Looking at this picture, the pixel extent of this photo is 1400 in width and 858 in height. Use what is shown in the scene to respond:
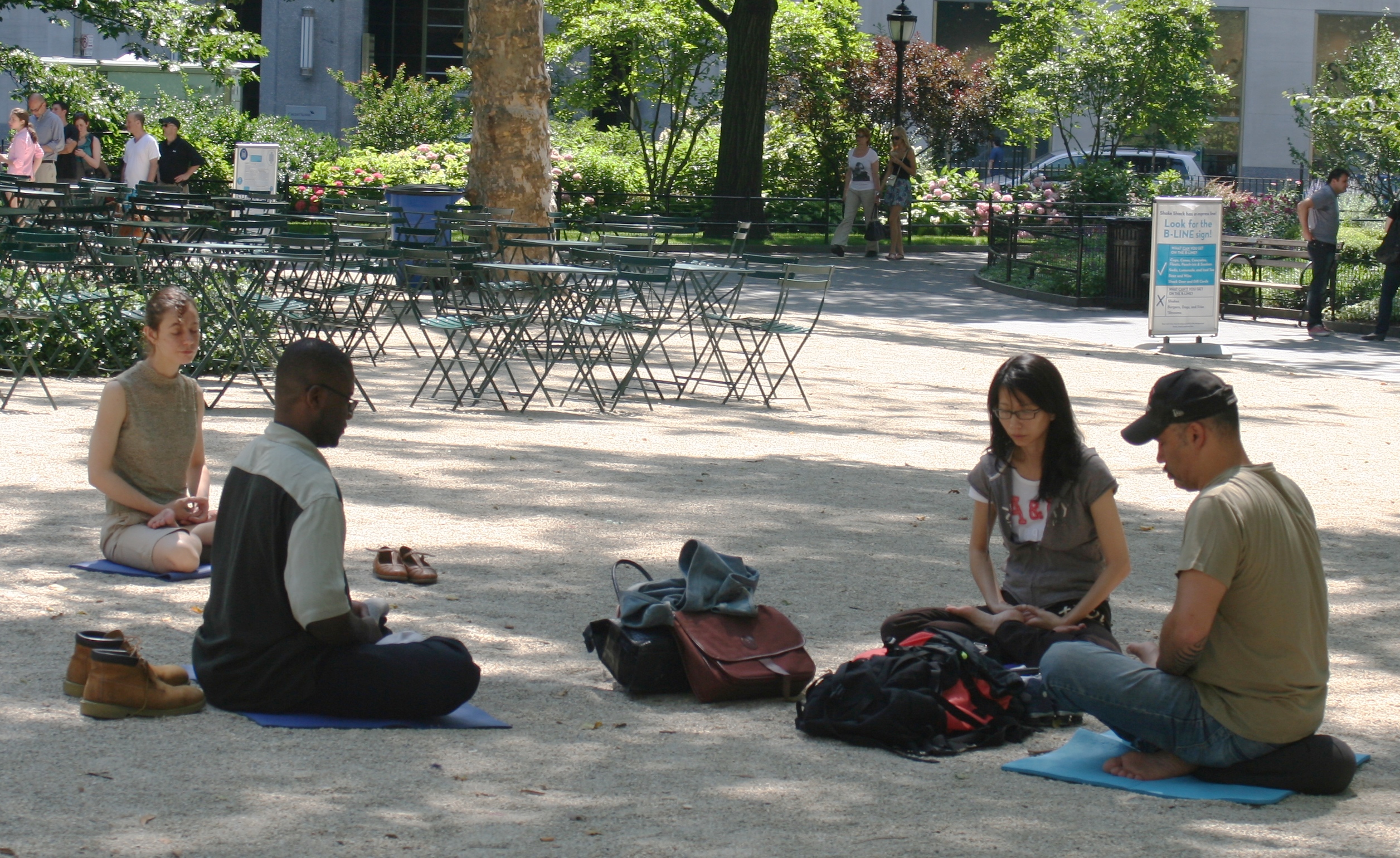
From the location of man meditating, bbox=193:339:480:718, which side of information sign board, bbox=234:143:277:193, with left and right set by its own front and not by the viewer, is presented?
front

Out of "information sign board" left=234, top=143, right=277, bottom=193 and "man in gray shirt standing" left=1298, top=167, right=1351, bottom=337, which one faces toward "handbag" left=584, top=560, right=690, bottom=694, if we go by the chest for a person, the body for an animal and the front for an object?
the information sign board

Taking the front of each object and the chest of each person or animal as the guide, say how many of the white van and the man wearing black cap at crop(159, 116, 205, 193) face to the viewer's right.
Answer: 0

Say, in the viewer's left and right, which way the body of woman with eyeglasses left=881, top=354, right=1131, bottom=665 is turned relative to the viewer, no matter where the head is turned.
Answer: facing the viewer and to the left of the viewer

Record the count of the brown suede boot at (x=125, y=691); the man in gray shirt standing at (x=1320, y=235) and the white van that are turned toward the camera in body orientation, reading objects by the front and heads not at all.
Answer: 0

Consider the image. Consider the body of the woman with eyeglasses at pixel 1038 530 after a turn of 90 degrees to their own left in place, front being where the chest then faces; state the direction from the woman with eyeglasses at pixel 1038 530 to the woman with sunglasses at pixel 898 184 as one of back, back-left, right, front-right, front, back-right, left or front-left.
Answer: back-left

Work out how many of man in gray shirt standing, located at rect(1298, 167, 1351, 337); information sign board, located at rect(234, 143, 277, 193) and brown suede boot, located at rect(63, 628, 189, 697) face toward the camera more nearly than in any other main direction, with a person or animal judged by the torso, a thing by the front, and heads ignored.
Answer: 1

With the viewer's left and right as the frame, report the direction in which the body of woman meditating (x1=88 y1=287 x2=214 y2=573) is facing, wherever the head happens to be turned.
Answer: facing the viewer and to the right of the viewer

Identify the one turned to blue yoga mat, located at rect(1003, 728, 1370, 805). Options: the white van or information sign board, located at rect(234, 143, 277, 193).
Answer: the information sign board

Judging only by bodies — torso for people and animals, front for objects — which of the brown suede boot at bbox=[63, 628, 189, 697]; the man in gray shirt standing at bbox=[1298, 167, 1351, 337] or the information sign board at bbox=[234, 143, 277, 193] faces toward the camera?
the information sign board

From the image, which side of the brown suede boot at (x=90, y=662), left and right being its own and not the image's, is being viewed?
right
